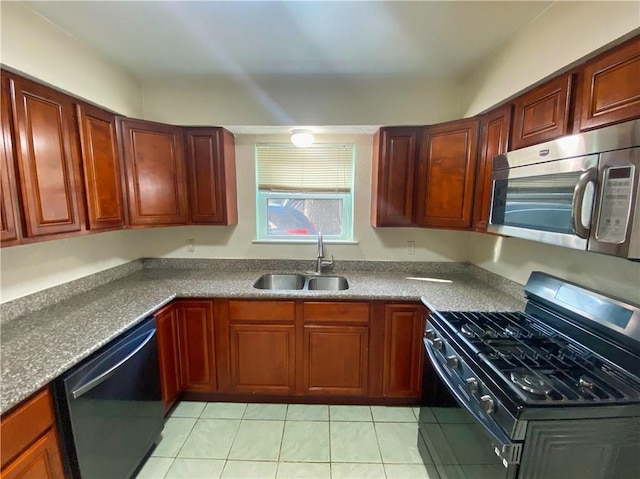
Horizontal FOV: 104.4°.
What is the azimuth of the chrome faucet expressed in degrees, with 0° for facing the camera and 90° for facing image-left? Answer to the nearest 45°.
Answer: approximately 0°

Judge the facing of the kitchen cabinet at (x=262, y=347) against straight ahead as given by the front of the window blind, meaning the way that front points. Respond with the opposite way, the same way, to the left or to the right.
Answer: the same way

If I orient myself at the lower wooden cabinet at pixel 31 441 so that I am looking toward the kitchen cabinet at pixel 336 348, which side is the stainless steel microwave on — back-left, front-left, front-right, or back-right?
front-right

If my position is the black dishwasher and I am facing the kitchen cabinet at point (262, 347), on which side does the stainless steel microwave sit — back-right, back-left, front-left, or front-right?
front-right

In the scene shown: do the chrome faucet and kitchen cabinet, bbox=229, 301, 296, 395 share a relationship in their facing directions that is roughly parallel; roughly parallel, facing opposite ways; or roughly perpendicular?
roughly parallel

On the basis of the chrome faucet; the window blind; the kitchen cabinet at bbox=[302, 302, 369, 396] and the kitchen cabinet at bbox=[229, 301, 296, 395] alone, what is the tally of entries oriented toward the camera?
4

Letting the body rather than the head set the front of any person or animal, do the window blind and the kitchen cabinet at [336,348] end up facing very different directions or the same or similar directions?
same or similar directions

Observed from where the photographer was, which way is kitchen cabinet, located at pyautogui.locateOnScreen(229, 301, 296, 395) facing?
facing the viewer

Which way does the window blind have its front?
toward the camera

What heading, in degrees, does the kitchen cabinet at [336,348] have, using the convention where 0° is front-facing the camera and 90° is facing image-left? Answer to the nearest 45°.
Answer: approximately 0°

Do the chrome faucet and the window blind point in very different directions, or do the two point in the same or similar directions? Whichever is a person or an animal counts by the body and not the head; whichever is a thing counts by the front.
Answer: same or similar directions
